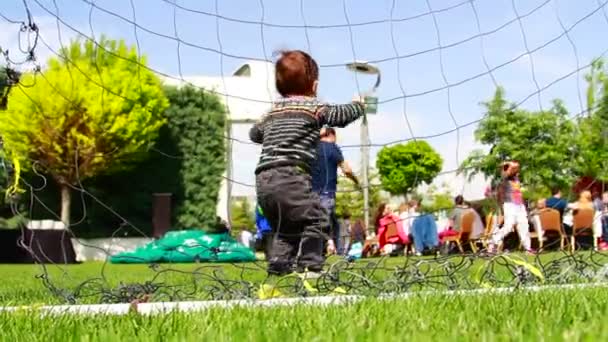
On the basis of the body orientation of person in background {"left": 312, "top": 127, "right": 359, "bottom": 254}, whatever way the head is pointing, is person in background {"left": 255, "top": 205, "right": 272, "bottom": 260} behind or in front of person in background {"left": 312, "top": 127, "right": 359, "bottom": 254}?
behind

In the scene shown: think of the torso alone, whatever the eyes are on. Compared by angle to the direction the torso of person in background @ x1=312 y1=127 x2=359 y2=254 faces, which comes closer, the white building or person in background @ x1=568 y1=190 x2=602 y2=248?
the person in background
